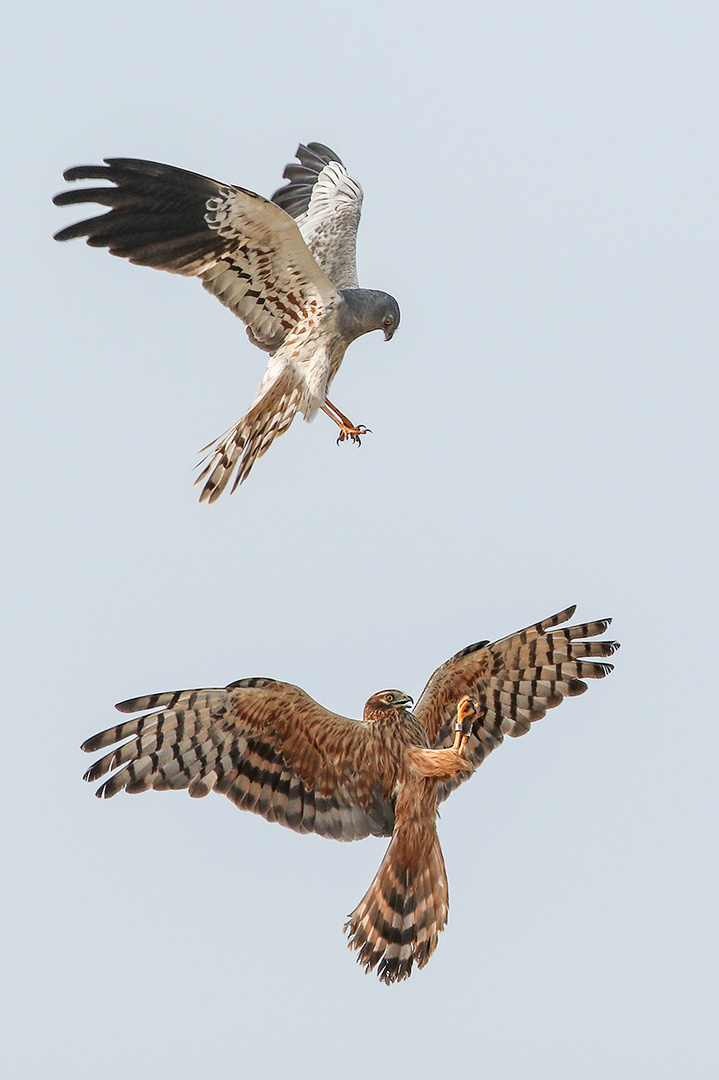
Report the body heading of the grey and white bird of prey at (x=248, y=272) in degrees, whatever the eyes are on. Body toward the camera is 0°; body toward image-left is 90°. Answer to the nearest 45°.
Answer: approximately 270°
